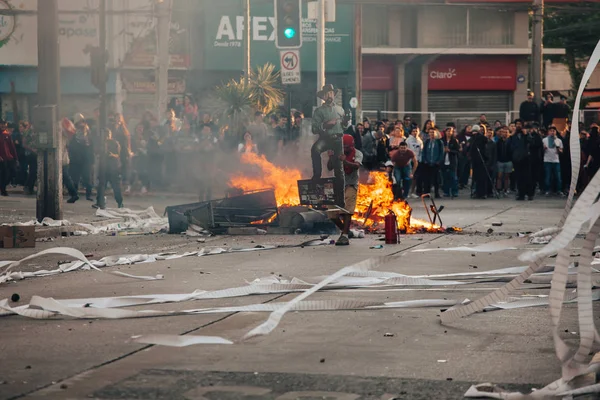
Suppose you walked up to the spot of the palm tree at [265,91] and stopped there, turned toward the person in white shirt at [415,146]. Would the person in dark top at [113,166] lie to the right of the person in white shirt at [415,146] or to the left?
right

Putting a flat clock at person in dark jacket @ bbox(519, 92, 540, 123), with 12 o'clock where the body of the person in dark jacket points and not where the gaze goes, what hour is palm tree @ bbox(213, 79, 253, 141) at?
The palm tree is roughly at 3 o'clock from the person in dark jacket.

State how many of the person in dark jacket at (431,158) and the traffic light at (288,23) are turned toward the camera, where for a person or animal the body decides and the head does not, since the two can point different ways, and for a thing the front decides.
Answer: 2

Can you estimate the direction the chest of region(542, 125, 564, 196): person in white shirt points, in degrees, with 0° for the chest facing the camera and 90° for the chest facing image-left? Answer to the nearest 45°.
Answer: approximately 0°
